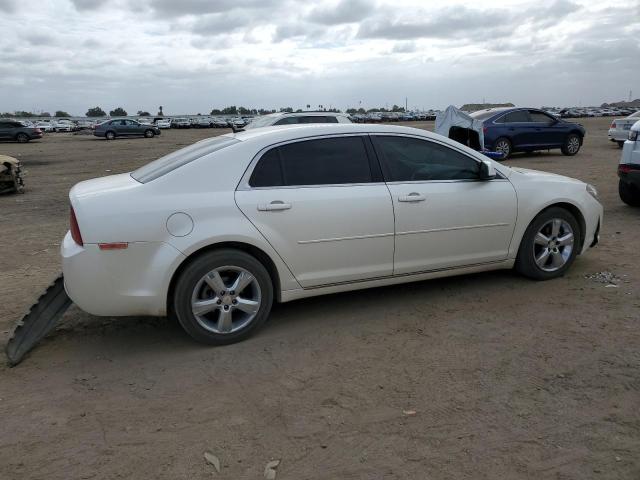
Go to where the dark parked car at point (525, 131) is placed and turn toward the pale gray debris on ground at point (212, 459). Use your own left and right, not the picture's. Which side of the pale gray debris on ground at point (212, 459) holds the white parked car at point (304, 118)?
right

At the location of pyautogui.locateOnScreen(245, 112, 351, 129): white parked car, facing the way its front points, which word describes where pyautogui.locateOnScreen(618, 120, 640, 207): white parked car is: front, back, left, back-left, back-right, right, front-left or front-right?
left

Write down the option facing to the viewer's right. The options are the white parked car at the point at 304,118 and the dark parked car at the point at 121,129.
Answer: the dark parked car

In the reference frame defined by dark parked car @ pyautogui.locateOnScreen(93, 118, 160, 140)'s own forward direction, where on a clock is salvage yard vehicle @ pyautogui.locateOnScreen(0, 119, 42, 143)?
The salvage yard vehicle is roughly at 5 o'clock from the dark parked car.

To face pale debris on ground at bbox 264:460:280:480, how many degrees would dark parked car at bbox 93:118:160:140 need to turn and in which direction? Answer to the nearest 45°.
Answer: approximately 90° to its right

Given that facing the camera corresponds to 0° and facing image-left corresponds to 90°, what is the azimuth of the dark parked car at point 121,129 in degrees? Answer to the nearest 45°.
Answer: approximately 270°

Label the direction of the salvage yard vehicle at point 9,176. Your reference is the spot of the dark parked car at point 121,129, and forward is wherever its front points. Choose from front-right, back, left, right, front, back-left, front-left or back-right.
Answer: right
